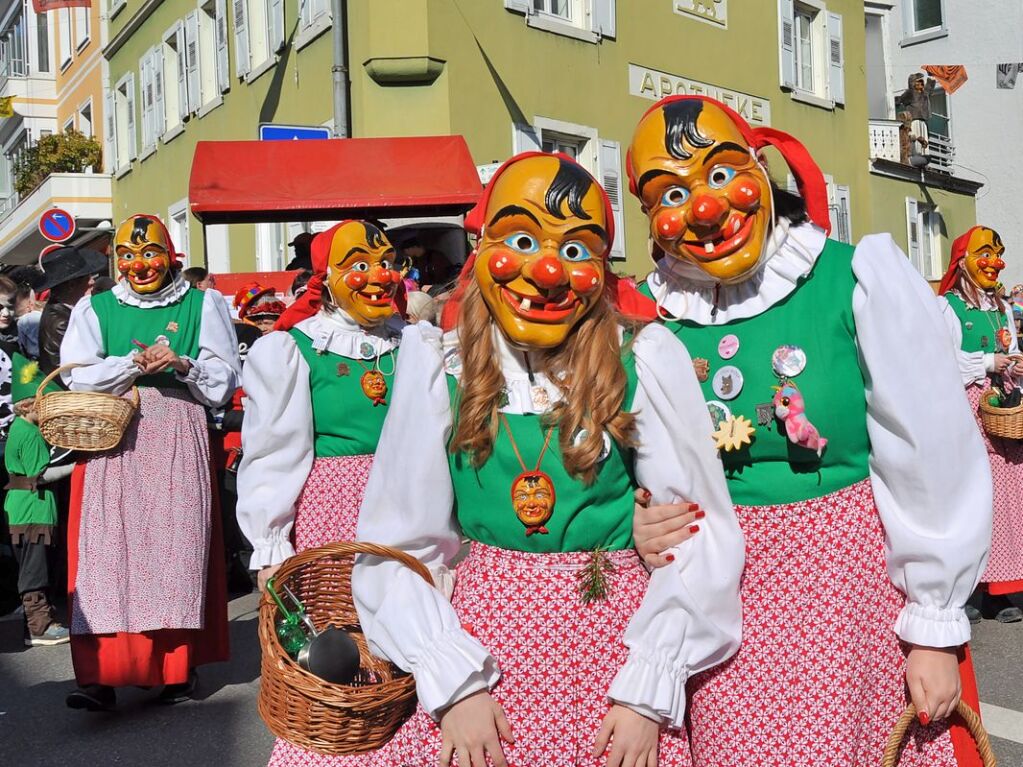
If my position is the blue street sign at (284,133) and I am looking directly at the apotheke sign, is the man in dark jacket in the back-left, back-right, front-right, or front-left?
back-right

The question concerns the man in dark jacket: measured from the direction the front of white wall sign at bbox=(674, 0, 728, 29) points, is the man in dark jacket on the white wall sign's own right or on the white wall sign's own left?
on the white wall sign's own right

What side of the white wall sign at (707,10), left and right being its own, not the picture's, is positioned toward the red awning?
right

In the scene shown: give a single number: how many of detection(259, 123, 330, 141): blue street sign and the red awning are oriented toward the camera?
2

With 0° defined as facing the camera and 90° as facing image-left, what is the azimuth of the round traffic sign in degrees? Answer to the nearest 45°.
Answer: approximately 0°

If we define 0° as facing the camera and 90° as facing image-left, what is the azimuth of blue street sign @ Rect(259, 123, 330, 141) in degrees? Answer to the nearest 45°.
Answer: approximately 0°

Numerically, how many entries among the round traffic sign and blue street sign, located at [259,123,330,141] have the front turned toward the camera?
2

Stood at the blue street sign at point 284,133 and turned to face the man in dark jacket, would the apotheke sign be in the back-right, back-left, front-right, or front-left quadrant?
back-left

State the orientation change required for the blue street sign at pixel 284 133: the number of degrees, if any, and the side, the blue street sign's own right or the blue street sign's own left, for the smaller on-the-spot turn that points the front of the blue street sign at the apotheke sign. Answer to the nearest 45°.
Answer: approximately 135° to the blue street sign's own left

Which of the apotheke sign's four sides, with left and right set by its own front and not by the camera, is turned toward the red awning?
right
